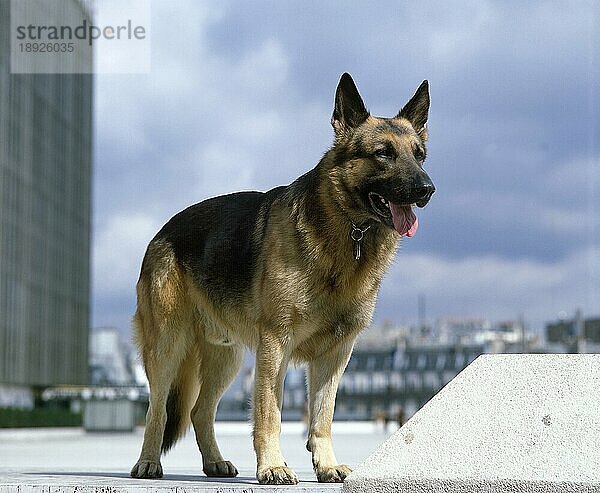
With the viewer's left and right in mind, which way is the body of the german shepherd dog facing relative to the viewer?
facing the viewer and to the right of the viewer
